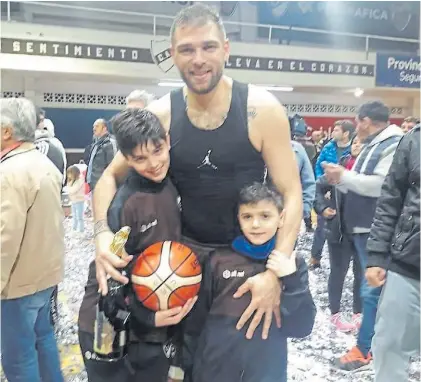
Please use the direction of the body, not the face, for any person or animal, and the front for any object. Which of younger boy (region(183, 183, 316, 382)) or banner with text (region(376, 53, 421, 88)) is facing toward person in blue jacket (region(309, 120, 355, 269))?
the banner with text

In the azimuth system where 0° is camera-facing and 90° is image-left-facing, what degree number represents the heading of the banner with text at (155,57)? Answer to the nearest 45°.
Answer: approximately 0°

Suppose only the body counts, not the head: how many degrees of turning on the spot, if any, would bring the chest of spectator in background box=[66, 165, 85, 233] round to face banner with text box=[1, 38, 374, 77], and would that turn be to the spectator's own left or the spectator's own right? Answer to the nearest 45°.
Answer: approximately 135° to the spectator's own right

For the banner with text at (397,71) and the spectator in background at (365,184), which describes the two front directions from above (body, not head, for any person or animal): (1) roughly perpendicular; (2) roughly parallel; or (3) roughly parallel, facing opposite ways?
roughly perpendicular

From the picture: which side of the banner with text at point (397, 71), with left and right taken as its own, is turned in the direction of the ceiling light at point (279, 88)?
right

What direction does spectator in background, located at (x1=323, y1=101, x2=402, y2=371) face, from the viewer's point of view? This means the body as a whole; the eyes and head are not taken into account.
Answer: to the viewer's left

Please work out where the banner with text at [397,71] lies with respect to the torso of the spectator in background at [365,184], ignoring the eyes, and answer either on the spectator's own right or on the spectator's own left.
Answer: on the spectator's own right

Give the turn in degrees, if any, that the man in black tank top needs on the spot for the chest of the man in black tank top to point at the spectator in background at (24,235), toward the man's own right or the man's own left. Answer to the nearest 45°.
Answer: approximately 135° to the man's own right
